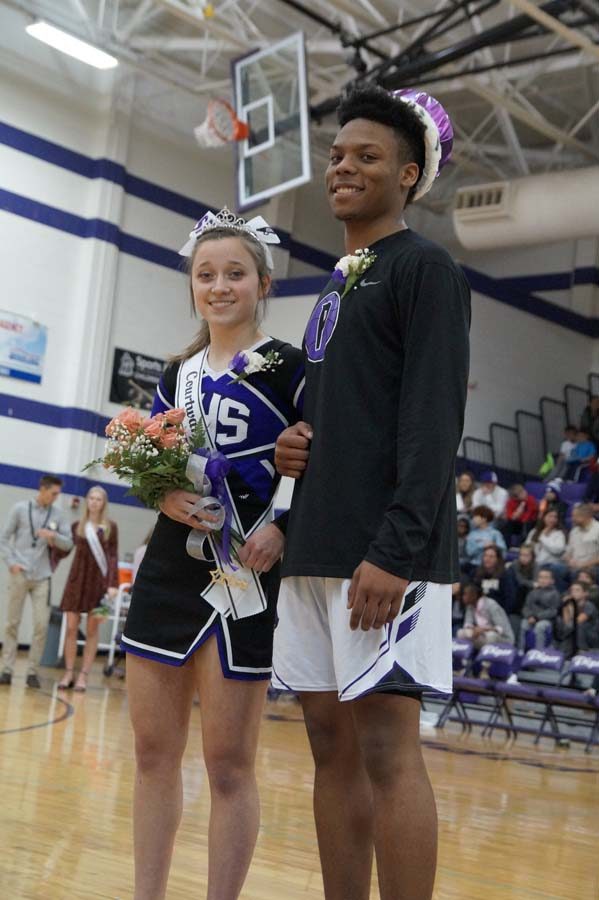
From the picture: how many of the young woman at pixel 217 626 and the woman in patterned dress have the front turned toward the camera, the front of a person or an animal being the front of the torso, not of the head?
2

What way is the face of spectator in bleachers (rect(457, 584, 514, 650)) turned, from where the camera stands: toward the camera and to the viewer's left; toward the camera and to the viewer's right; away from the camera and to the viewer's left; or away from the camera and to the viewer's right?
toward the camera and to the viewer's left

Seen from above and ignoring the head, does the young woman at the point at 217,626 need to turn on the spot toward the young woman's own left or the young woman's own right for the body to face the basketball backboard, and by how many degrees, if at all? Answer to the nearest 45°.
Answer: approximately 180°

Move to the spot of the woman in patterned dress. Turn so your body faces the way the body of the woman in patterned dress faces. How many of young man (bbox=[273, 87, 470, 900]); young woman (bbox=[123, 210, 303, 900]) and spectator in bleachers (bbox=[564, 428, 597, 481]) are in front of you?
2

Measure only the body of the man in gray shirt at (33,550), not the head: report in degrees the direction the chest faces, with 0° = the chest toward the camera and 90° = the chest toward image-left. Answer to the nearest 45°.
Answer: approximately 0°

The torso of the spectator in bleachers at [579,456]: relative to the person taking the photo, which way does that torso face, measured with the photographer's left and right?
facing the viewer and to the left of the viewer

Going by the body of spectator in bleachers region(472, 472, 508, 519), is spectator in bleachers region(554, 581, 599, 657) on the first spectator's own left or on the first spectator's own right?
on the first spectator's own left

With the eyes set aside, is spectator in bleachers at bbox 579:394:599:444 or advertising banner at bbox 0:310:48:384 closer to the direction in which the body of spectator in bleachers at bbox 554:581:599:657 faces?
the advertising banner
